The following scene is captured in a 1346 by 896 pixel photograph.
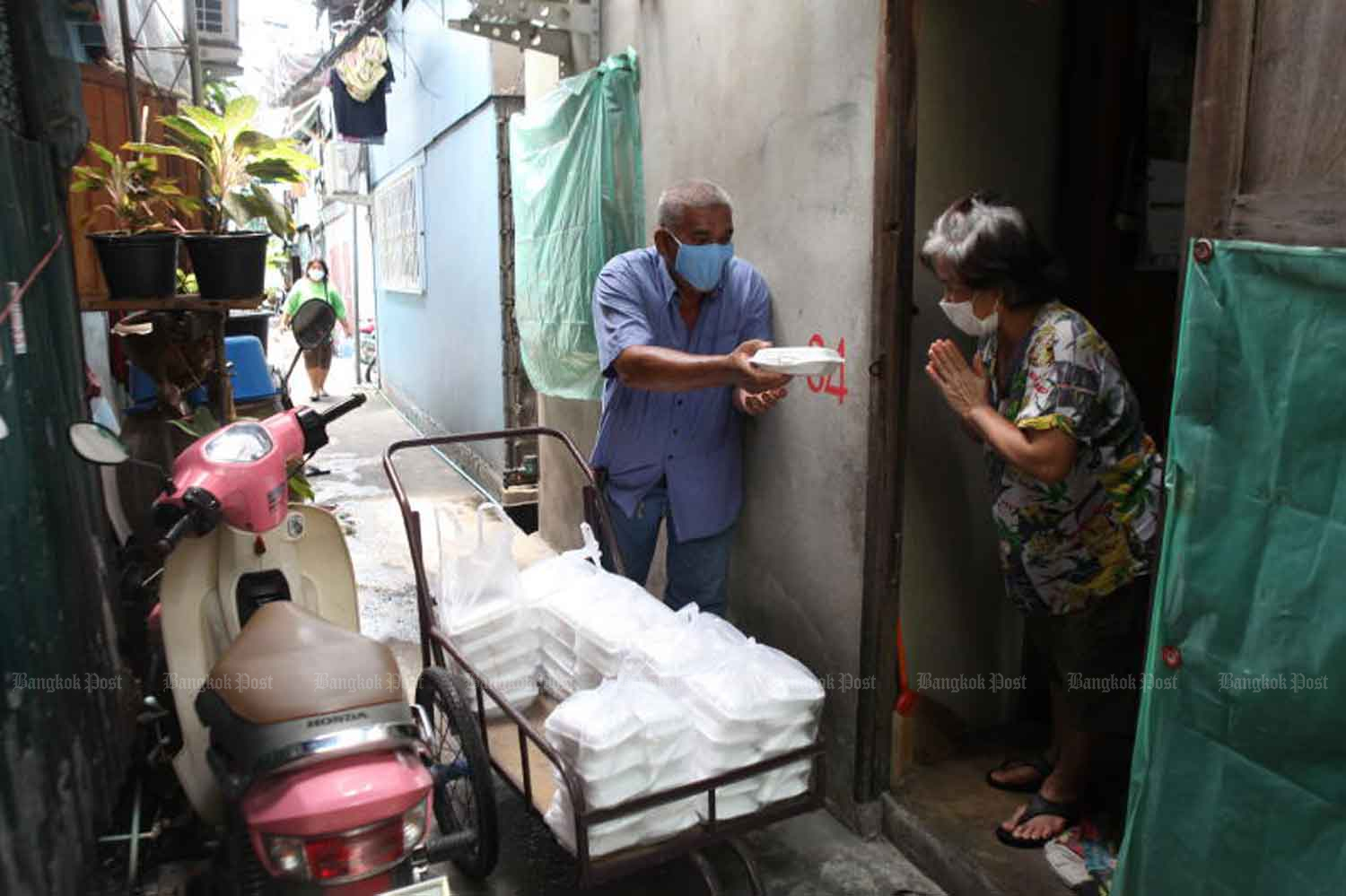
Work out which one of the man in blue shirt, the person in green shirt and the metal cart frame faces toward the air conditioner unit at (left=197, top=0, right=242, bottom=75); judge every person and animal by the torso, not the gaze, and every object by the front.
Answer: the person in green shirt

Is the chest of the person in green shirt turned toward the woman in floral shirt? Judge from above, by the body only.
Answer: yes

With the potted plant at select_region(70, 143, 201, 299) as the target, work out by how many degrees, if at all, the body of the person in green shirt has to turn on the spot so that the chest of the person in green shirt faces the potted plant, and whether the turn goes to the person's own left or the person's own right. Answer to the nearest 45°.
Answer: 0° — they already face it

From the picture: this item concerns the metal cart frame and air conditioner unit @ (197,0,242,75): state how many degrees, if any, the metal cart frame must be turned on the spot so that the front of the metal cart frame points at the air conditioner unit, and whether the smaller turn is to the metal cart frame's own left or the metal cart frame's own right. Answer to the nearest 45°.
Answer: approximately 180°

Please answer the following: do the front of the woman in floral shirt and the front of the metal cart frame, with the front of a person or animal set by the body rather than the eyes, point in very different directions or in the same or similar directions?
very different directions

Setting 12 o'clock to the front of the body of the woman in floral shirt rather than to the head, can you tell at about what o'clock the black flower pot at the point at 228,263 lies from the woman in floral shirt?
The black flower pot is roughly at 12 o'clock from the woman in floral shirt.

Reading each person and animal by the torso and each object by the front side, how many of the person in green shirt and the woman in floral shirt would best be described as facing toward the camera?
1

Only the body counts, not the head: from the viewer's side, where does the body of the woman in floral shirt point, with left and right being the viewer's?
facing to the left of the viewer

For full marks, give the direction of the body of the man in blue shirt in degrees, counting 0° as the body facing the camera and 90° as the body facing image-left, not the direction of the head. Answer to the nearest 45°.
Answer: approximately 315°

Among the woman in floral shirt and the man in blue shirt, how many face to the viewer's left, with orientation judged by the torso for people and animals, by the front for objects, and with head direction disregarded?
1

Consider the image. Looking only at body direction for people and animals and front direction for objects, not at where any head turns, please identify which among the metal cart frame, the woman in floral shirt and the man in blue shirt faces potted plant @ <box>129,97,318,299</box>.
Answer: the woman in floral shirt

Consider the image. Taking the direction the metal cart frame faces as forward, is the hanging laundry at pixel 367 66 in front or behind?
behind

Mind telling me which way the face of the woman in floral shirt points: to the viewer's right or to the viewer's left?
to the viewer's left

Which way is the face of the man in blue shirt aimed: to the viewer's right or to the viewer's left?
to the viewer's right
